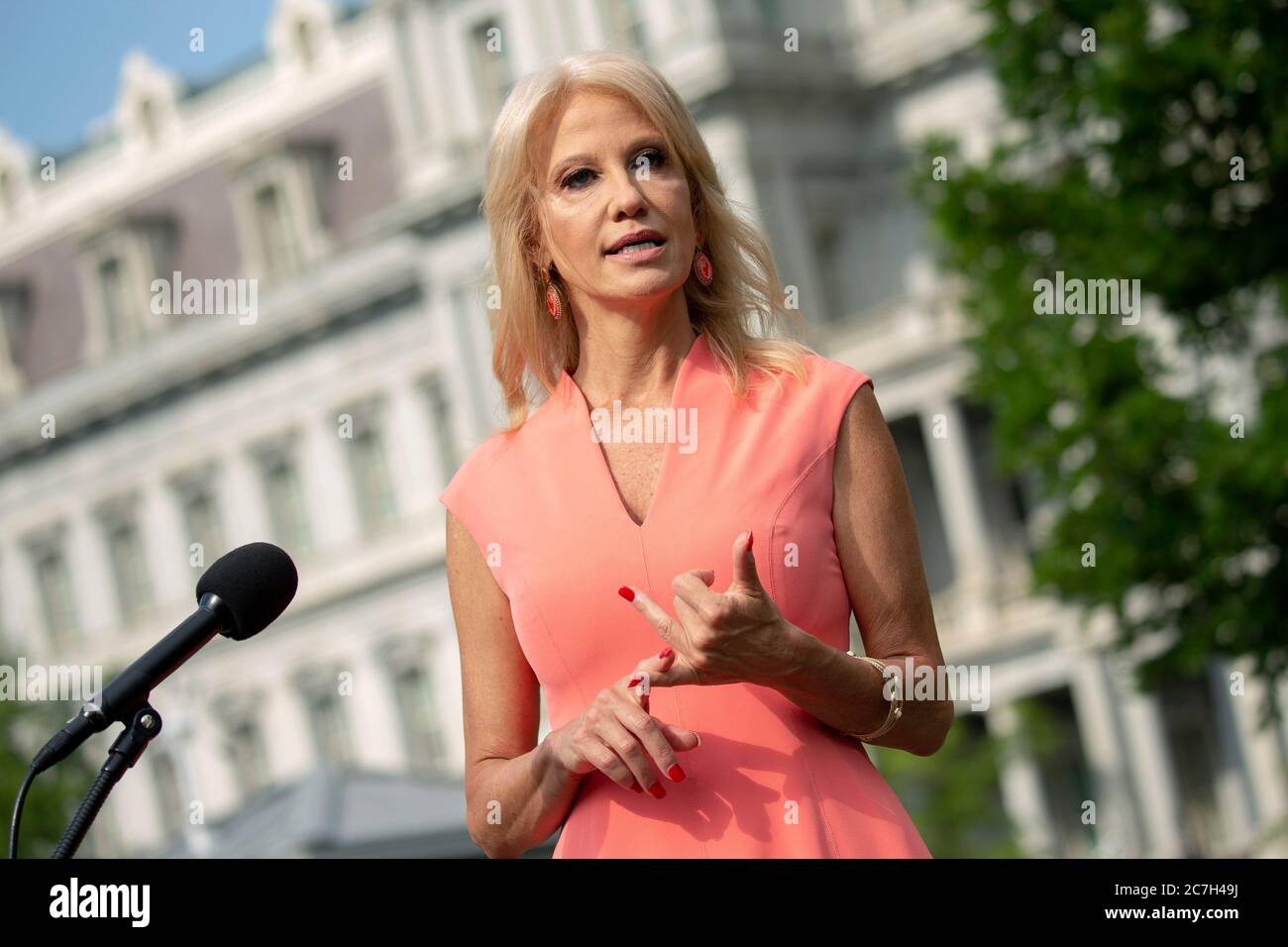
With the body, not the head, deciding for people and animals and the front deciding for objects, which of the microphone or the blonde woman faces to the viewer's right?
the microphone

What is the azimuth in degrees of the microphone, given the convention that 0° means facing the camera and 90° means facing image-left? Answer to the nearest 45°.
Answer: approximately 270°

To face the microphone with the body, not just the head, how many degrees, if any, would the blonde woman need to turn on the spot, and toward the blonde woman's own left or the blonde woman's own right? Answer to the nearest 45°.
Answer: approximately 90° to the blonde woman's own right

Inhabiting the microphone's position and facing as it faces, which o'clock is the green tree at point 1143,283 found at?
The green tree is roughly at 10 o'clock from the microphone.

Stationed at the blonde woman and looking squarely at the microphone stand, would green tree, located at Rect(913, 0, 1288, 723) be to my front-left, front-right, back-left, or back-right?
back-right

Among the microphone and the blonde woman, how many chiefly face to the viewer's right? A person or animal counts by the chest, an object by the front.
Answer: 1

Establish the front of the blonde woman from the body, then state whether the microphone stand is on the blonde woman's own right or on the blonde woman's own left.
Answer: on the blonde woman's own right

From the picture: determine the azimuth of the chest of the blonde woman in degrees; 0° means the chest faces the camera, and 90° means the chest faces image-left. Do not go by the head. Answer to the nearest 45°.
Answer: approximately 0°
